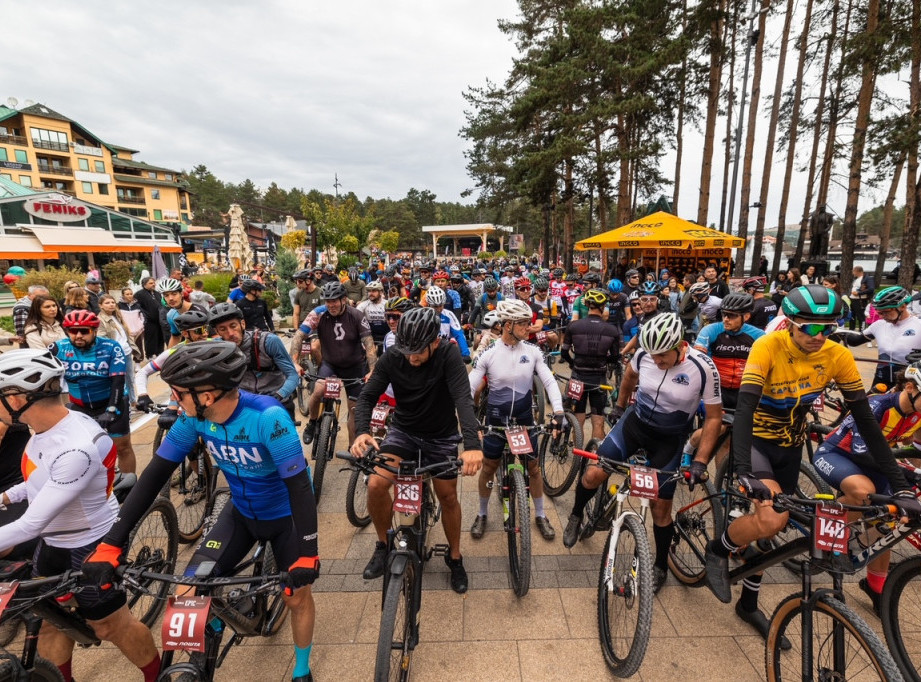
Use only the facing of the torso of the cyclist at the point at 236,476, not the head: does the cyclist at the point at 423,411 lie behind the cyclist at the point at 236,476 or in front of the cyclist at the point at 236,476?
behind

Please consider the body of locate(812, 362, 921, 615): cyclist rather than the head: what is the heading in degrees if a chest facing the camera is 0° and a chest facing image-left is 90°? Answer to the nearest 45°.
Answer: approximately 315°

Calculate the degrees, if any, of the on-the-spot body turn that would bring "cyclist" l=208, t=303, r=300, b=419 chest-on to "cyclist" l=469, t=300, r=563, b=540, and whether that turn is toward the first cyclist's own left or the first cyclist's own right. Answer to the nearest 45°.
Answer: approximately 90° to the first cyclist's own left

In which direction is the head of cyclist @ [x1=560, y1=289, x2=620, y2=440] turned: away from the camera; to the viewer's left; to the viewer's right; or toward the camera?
away from the camera

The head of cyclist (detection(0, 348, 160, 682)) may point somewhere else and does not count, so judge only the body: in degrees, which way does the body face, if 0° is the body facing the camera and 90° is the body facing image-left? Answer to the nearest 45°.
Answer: approximately 90°

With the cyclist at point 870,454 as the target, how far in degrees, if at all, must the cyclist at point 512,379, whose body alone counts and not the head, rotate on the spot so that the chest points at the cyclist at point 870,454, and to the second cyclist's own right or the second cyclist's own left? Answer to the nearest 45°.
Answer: approximately 90° to the second cyclist's own left

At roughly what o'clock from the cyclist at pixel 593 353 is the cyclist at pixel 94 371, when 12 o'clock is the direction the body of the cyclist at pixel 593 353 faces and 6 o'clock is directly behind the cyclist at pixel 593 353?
the cyclist at pixel 94 371 is roughly at 8 o'clock from the cyclist at pixel 593 353.

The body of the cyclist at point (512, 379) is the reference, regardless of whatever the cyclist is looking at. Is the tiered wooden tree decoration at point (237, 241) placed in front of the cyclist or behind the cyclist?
behind

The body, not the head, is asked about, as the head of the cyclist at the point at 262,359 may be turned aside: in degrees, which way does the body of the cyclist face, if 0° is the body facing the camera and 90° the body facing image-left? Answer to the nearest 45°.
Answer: approximately 45°

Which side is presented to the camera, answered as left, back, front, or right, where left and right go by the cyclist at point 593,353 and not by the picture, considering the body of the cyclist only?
back
